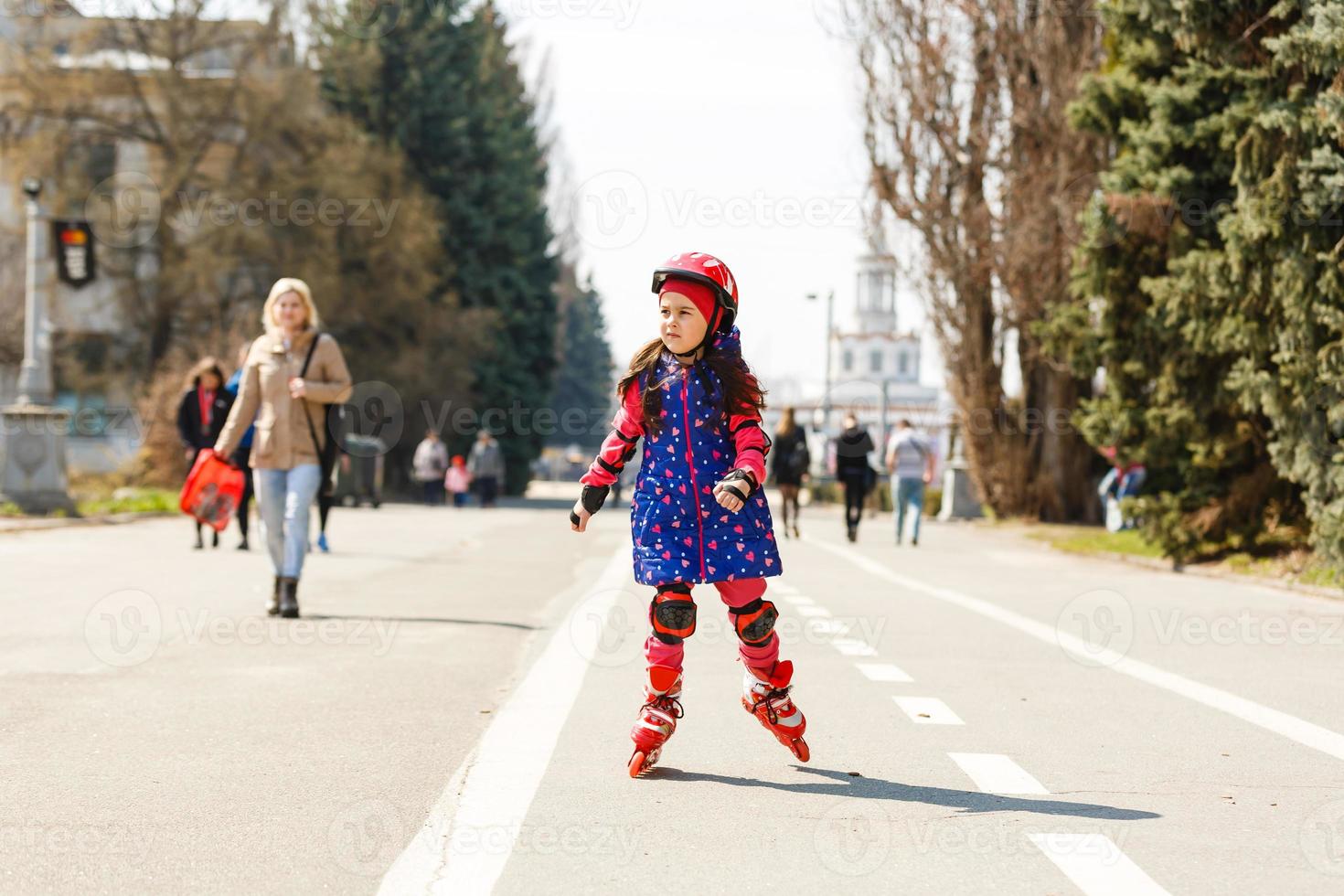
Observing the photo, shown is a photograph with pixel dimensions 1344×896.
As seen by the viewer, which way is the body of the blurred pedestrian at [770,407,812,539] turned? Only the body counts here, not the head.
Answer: away from the camera

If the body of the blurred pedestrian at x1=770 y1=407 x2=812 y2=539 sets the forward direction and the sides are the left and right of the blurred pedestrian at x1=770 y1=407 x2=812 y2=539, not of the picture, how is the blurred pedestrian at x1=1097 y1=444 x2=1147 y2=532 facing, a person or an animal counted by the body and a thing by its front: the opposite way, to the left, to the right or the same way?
to the left

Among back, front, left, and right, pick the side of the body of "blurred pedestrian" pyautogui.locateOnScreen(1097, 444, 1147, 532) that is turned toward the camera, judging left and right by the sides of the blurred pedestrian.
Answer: left

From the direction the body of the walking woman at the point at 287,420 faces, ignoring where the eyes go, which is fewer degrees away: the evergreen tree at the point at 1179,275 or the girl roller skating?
the girl roller skating

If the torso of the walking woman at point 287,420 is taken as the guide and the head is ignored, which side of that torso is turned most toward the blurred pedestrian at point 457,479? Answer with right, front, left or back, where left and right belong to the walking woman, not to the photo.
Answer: back
